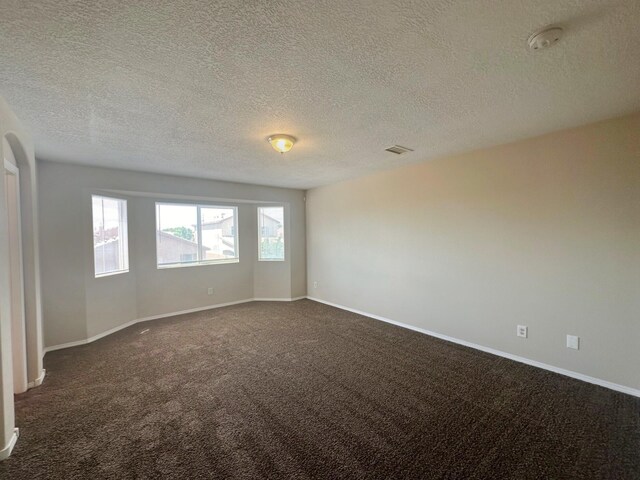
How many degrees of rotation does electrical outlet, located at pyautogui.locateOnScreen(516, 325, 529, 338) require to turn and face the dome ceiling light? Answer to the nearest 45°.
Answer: approximately 45° to its right

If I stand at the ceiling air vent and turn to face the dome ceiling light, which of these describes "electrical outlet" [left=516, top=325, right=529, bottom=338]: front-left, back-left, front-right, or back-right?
back-left

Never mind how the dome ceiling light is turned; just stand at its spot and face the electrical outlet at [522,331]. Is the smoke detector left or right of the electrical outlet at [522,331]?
right

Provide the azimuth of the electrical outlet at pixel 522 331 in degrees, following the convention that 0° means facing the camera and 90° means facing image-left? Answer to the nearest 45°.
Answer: approximately 0°
